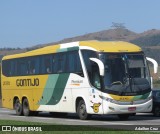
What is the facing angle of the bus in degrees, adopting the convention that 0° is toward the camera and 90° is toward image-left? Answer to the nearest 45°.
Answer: approximately 315°
